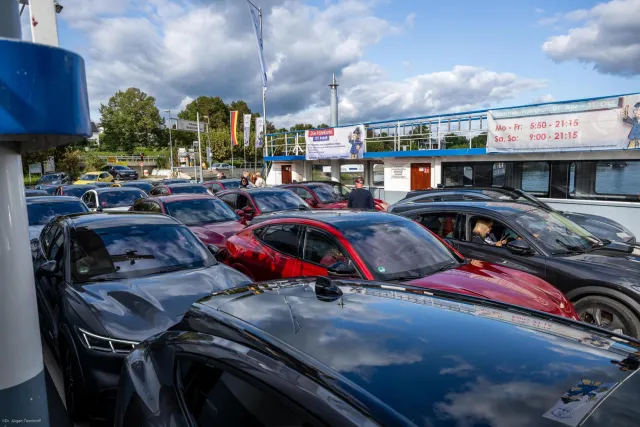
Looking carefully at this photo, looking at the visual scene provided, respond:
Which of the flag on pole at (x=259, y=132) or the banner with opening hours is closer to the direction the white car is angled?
the banner with opening hours

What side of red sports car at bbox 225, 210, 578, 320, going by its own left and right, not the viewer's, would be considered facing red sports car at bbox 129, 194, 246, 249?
back

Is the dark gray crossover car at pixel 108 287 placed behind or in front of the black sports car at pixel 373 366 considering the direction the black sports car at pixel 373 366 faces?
behind

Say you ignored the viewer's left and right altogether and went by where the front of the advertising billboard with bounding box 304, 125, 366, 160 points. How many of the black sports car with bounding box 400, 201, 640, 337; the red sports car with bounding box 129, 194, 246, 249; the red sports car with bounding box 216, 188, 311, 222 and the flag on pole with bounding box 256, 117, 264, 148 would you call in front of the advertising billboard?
3

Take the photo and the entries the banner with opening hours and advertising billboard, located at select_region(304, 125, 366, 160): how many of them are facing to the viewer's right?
0

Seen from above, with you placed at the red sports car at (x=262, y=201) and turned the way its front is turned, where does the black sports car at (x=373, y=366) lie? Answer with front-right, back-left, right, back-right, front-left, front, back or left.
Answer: front-right

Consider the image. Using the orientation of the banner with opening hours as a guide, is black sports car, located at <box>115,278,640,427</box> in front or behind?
in front

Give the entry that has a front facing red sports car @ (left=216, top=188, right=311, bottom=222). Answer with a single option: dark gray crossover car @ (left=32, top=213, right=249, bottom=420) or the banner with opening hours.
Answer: the banner with opening hours

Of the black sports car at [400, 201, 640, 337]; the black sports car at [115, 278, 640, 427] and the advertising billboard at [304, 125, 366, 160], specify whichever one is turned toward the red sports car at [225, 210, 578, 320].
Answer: the advertising billboard

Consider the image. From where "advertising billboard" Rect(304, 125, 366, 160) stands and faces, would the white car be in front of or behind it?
in front

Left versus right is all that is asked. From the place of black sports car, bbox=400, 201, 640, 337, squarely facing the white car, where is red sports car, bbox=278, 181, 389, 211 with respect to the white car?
right

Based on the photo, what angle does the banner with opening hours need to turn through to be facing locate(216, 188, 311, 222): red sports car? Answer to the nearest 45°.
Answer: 0° — it already faces it

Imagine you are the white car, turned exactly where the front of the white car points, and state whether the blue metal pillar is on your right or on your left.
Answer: on your right
